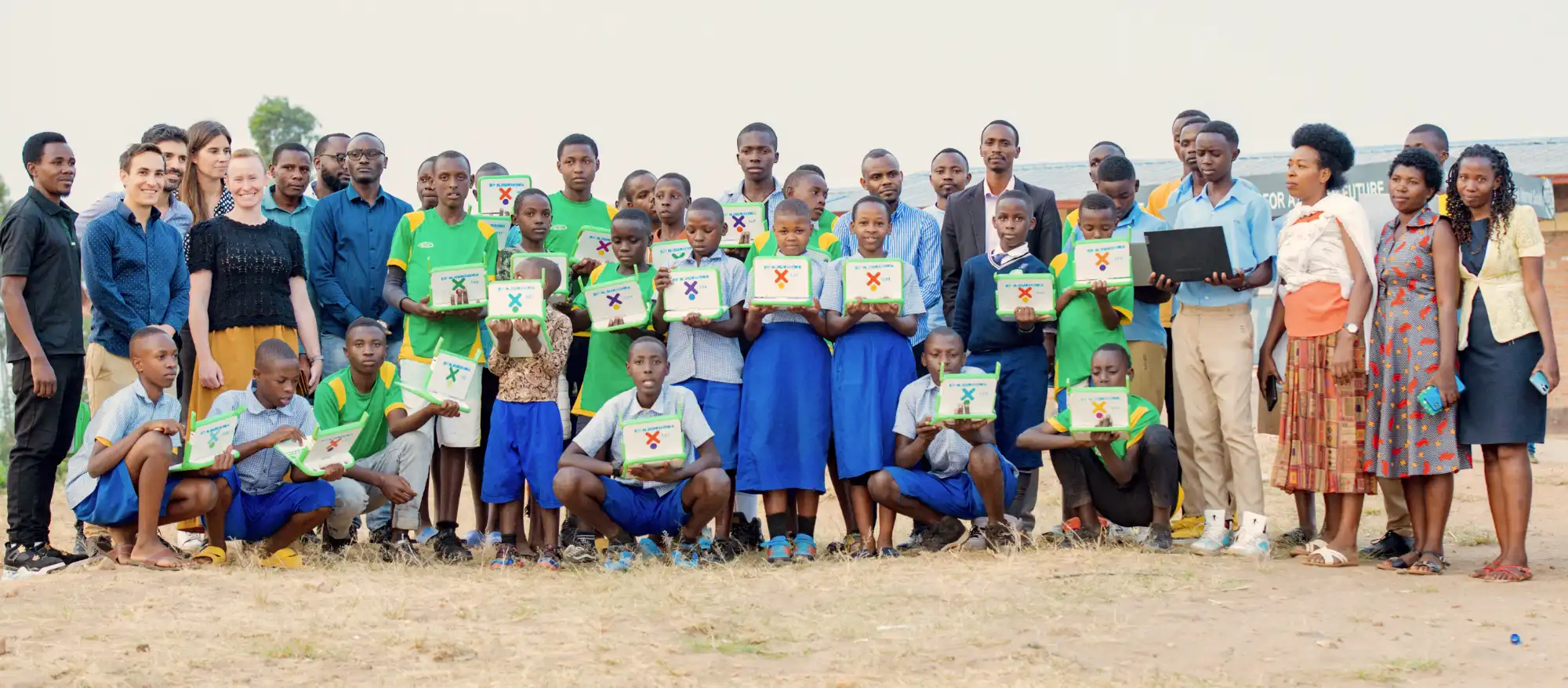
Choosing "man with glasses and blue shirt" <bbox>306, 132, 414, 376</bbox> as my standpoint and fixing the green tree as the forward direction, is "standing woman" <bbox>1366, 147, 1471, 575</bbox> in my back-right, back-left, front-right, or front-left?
back-right

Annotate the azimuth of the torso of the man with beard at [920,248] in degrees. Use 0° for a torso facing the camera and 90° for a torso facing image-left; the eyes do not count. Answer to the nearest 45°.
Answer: approximately 0°

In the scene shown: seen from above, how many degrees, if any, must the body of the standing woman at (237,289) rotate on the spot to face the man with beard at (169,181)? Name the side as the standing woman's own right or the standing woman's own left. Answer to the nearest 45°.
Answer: approximately 135° to the standing woman's own right

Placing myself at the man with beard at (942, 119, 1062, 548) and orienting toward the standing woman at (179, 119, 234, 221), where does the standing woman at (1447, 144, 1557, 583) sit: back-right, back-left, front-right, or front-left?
back-left

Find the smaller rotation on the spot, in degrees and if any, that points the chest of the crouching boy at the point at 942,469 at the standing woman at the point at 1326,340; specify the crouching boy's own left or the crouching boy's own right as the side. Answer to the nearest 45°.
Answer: approximately 90° to the crouching boy's own left

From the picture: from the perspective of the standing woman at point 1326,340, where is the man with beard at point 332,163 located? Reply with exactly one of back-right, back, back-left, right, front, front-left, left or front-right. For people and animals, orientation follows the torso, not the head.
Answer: front-right

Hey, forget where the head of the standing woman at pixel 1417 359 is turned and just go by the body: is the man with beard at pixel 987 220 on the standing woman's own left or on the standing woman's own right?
on the standing woman's own right

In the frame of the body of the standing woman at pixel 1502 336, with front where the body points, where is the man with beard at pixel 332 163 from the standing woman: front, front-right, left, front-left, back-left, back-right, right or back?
front-right

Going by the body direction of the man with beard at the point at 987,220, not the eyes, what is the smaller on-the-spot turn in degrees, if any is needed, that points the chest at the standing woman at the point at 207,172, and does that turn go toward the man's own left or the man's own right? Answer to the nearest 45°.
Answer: approximately 90° to the man's own right

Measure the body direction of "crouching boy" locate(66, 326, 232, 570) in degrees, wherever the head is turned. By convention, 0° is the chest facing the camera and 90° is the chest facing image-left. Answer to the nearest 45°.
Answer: approximately 315°
